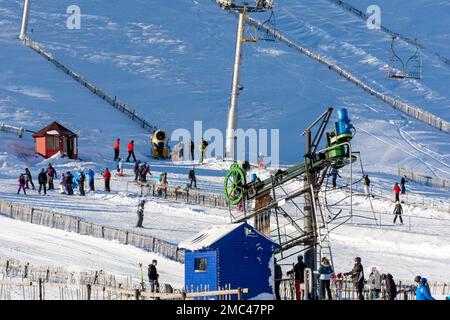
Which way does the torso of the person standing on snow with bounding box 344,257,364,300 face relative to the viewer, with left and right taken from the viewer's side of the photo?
facing to the left of the viewer

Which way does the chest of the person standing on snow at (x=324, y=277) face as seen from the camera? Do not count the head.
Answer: away from the camera

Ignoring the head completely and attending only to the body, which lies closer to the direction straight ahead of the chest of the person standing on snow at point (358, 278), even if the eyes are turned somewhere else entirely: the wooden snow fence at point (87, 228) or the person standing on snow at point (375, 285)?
the wooden snow fence
